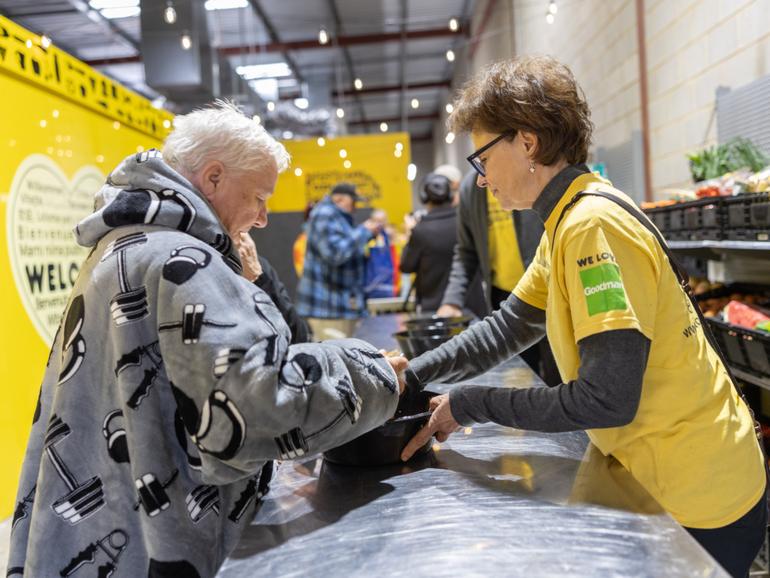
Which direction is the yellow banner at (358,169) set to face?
toward the camera

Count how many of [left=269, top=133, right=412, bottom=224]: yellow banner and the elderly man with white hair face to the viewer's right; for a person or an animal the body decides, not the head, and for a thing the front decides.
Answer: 1

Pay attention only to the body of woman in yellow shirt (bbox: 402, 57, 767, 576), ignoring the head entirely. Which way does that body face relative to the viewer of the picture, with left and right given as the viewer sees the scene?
facing to the left of the viewer

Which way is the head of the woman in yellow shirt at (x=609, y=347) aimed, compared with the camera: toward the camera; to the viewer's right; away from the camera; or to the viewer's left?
to the viewer's left

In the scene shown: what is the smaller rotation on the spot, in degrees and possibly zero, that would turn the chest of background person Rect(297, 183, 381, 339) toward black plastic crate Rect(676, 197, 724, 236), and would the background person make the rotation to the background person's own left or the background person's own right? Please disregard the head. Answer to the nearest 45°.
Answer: approximately 45° to the background person's own right

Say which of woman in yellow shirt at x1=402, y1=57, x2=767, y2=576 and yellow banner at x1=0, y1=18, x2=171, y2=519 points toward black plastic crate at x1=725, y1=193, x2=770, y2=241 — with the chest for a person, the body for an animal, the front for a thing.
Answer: the yellow banner

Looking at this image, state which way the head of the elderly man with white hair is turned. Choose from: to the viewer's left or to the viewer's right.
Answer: to the viewer's right

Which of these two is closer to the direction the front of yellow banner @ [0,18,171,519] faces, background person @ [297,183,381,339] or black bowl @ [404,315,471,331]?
the black bowl

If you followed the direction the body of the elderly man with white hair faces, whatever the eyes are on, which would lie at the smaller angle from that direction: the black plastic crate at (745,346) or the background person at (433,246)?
the black plastic crate

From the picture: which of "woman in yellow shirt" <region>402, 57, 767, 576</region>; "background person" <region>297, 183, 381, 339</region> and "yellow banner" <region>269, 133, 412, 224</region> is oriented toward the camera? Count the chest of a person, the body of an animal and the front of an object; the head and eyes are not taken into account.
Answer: the yellow banner

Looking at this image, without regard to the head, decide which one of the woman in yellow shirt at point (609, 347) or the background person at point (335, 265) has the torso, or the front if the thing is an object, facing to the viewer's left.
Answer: the woman in yellow shirt

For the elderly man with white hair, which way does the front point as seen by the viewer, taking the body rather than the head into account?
to the viewer's right

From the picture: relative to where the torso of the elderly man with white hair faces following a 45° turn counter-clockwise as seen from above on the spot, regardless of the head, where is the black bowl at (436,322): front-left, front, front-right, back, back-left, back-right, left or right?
front

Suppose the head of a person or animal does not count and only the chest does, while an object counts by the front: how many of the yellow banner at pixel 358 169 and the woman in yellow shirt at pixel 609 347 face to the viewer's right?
0

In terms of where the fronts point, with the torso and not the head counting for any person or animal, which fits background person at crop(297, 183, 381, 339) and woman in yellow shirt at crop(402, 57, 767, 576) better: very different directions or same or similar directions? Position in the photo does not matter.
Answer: very different directions

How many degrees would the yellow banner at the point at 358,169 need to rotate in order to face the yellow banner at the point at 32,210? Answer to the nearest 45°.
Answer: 0° — it already faces it

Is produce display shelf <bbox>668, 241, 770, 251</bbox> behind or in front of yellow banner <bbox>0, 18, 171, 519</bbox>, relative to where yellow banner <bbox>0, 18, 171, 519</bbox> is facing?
in front
